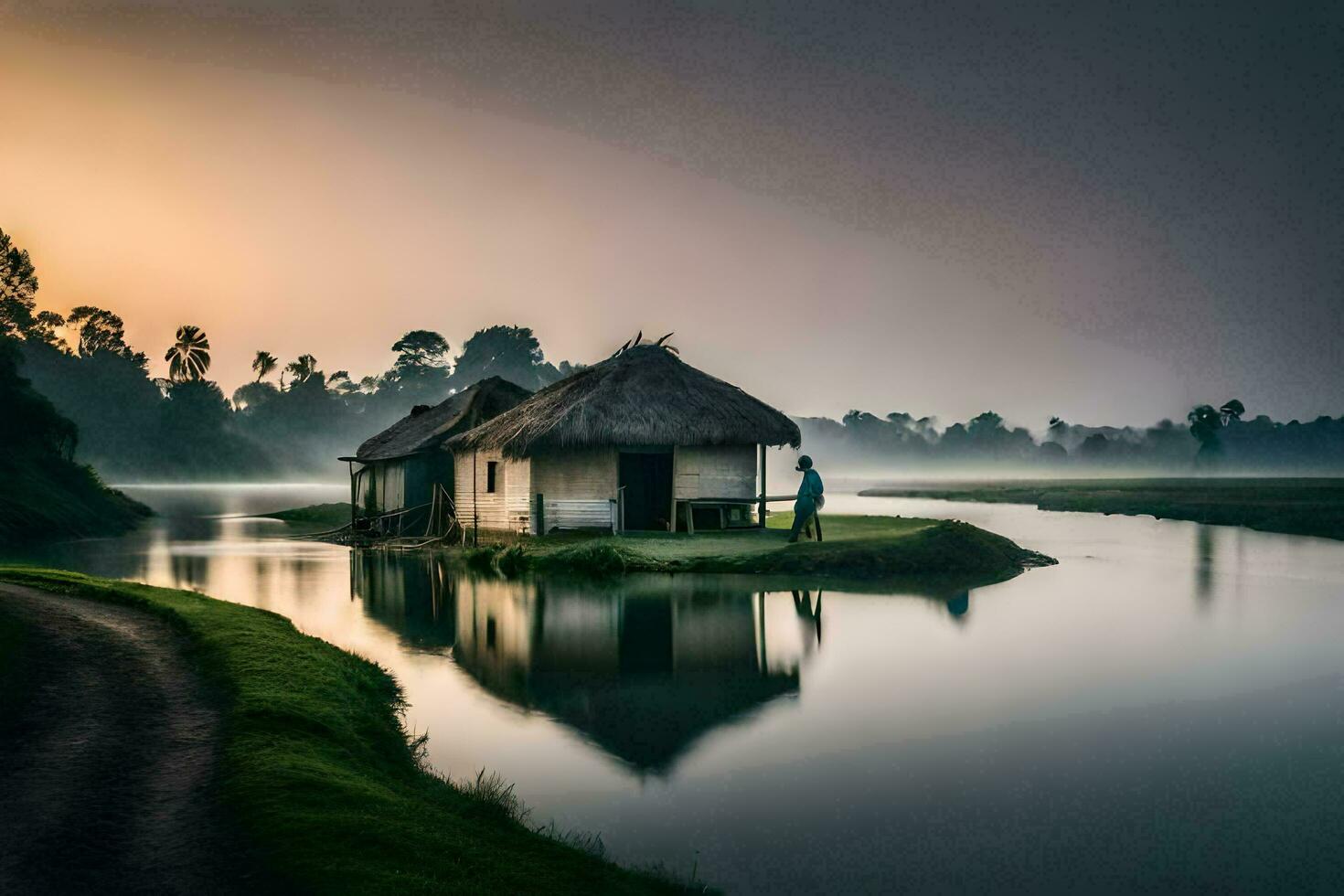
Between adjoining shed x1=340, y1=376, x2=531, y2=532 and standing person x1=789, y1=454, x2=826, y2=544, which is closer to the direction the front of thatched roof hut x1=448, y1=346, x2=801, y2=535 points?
the standing person

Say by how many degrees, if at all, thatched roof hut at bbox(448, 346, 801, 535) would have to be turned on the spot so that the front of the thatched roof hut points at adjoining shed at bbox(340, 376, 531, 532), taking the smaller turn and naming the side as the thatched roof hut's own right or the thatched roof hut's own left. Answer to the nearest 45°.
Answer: approximately 135° to the thatched roof hut's own right

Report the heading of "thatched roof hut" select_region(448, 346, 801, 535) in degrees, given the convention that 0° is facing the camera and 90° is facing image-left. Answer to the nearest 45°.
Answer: approximately 0°

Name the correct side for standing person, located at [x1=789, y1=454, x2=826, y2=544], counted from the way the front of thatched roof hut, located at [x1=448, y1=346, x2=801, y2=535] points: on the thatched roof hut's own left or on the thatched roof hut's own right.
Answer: on the thatched roof hut's own left
